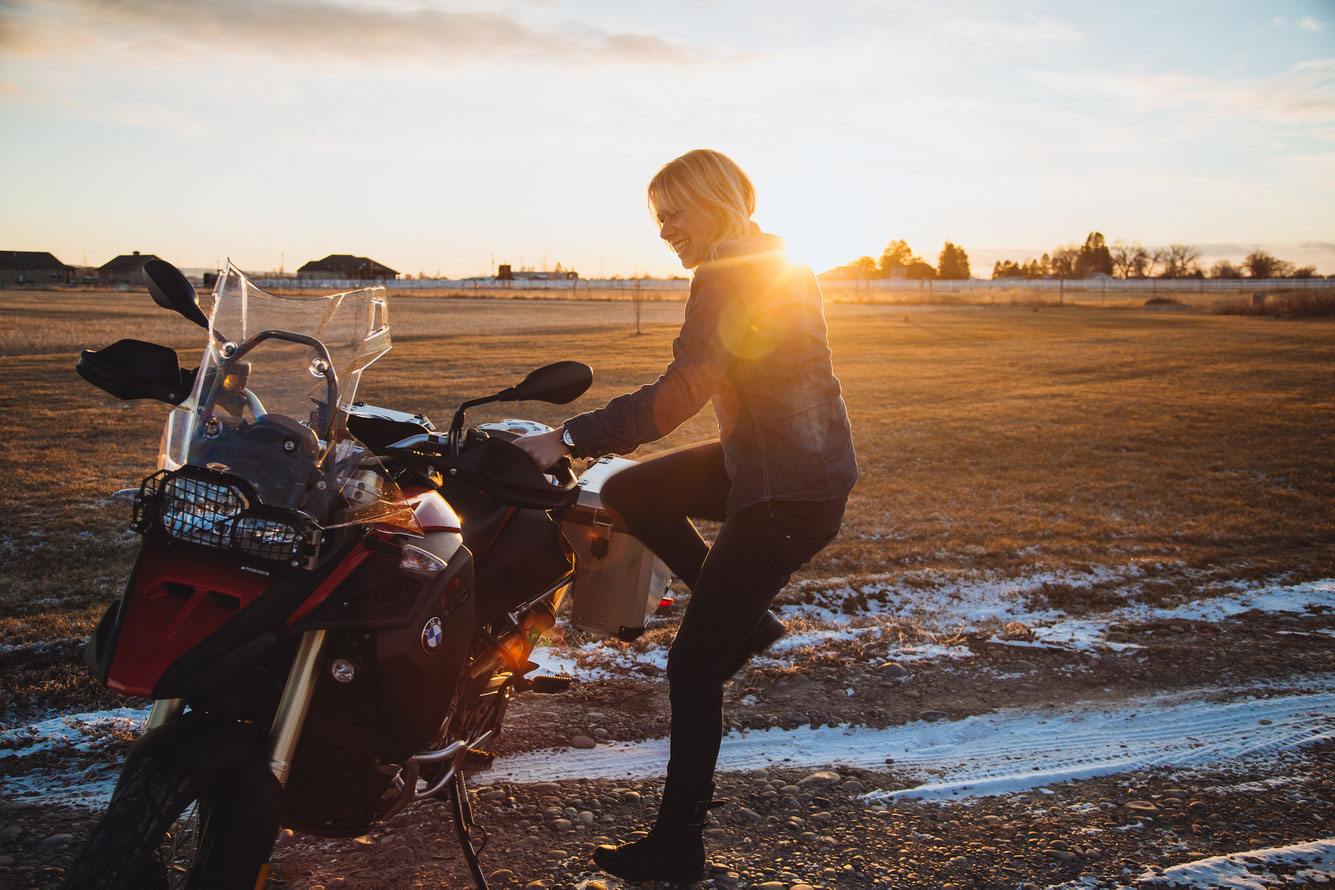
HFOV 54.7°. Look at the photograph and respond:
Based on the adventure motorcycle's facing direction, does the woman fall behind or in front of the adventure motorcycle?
behind

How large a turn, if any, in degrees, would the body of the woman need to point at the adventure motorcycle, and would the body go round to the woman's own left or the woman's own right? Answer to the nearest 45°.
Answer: approximately 45° to the woman's own left

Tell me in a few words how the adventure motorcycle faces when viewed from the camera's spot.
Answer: facing the viewer and to the left of the viewer

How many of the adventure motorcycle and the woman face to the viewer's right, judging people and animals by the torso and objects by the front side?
0

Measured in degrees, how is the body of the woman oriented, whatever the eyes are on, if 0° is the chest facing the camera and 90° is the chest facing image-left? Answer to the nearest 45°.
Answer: approximately 90°
